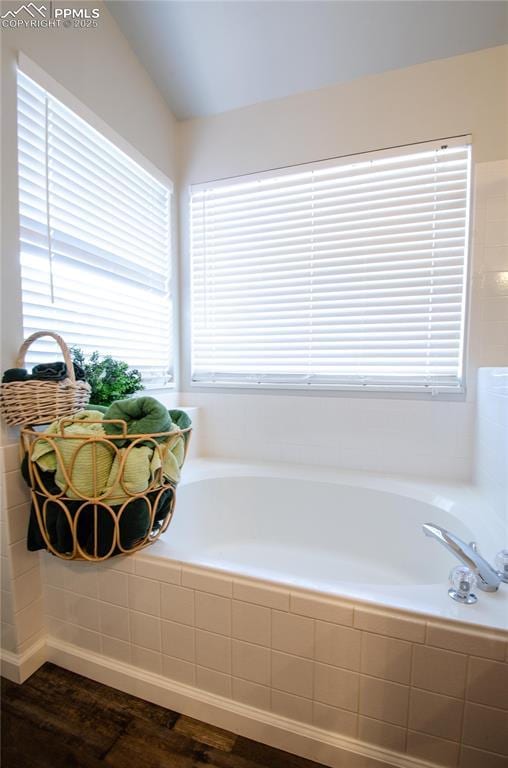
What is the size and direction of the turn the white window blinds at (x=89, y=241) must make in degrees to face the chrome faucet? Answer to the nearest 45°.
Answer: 0° — it already faces it

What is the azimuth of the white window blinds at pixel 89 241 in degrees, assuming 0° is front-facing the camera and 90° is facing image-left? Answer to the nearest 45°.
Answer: approximately 315°

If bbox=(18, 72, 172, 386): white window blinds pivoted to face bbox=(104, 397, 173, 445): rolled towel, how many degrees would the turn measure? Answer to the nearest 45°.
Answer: approximately 45° to its right
